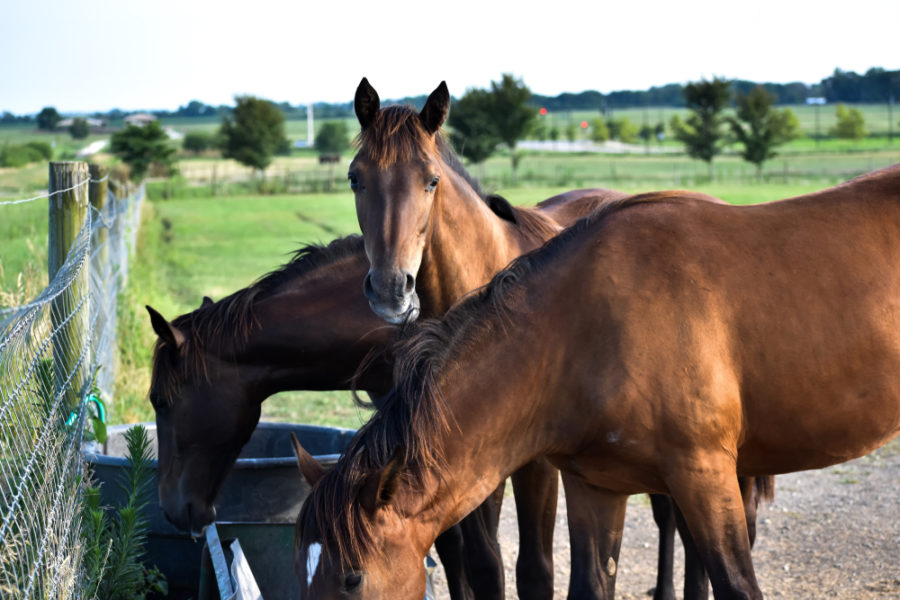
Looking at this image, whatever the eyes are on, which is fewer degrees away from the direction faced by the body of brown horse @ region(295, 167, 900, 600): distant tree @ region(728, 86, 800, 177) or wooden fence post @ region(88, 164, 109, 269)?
the wooden fence post

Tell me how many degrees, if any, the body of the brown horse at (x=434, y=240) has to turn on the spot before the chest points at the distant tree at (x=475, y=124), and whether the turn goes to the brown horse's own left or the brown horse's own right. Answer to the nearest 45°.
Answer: approximately 135° to the brown horse's own right

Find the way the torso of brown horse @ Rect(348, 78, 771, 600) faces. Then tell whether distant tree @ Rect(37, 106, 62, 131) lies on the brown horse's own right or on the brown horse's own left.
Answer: on the brown horse's own right

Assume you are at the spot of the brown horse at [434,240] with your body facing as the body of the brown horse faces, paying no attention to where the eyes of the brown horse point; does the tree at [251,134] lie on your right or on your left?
on your right

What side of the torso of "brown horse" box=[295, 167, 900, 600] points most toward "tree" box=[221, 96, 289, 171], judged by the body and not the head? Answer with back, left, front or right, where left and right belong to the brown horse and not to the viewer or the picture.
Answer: right

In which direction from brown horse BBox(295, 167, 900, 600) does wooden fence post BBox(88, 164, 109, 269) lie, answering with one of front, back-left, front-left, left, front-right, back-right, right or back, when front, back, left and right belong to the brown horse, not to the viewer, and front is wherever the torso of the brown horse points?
front-right

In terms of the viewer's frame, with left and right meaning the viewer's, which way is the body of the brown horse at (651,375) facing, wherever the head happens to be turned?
facing to the left of the viewer

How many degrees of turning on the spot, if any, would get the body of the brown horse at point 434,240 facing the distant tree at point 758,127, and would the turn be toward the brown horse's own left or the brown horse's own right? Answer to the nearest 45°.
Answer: approximately 135° to the brown horse's own right

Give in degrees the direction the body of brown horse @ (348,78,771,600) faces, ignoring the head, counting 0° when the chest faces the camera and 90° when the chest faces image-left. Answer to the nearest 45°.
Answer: approximately 45°
